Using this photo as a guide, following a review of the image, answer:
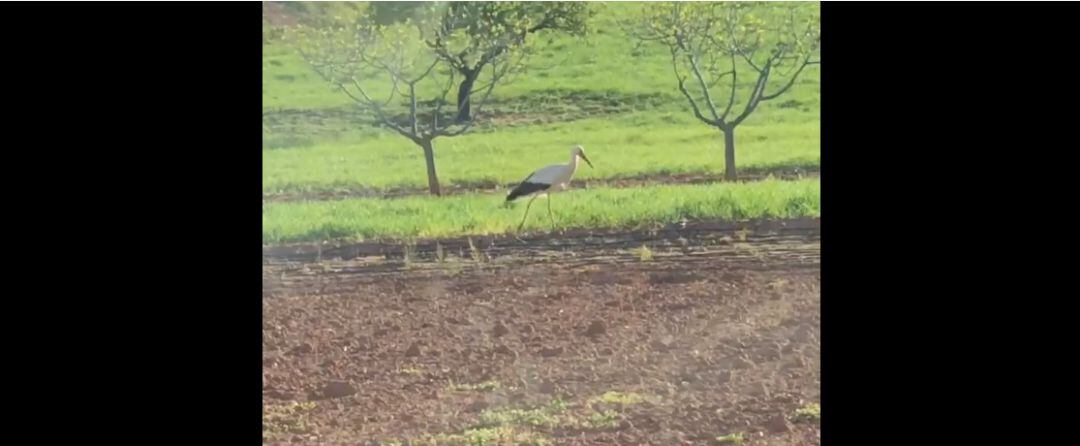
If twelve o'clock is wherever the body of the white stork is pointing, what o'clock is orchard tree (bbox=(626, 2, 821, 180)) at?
The orchard tree is roughly at 10 o'clock from the white stork.

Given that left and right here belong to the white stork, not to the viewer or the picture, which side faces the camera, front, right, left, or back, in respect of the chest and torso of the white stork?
right

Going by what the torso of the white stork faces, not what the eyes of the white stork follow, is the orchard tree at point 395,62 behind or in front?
behind
